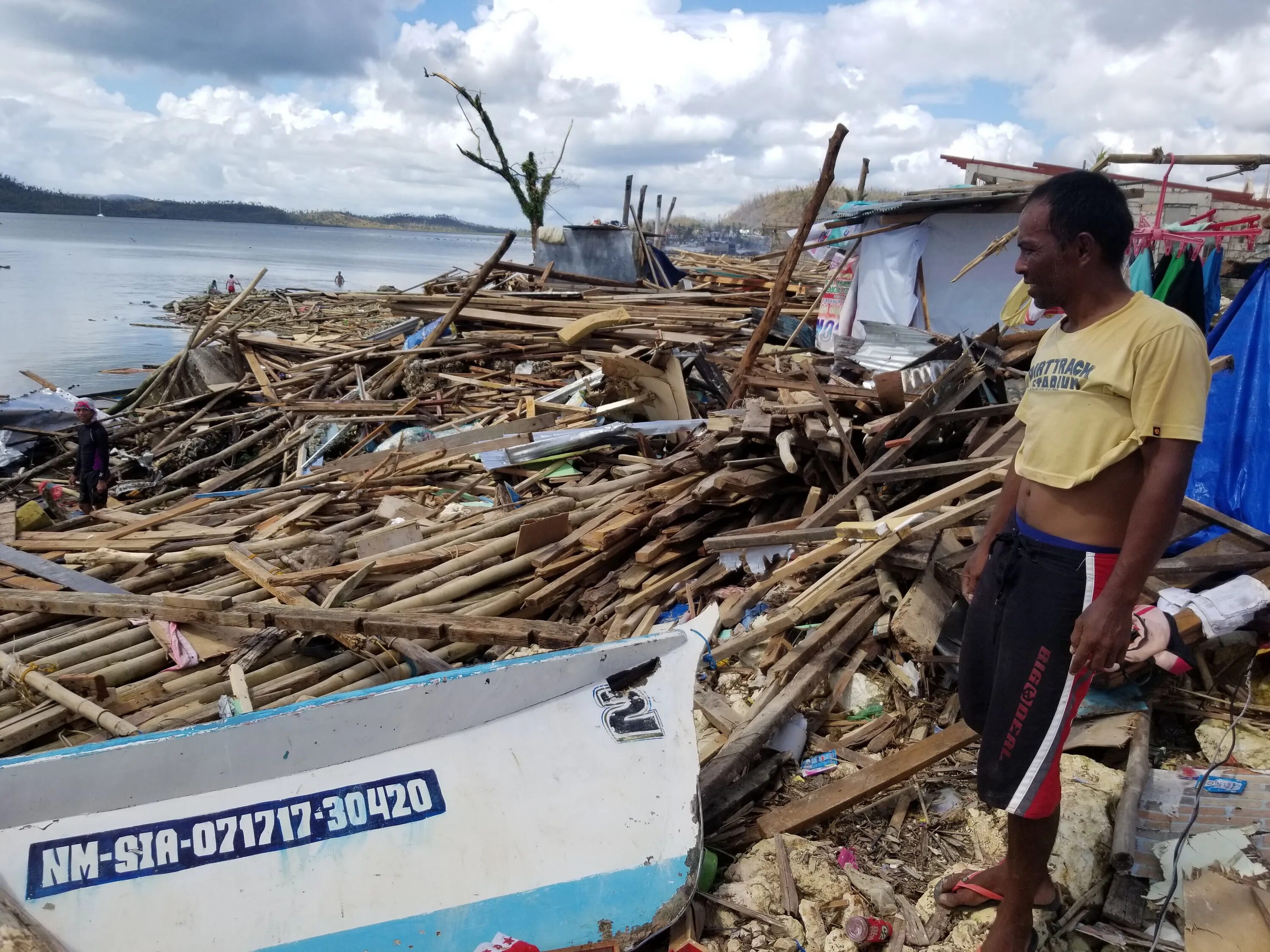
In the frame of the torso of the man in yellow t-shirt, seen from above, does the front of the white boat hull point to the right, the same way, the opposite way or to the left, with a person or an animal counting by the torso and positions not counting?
the opposite way

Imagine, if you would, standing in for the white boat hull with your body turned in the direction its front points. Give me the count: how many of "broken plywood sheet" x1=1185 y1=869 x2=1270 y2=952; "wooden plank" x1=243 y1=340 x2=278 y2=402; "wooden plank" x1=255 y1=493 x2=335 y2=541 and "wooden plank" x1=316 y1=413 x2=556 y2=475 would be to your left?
3

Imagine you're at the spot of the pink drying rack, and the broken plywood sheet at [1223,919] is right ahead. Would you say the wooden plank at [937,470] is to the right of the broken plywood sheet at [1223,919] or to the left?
right

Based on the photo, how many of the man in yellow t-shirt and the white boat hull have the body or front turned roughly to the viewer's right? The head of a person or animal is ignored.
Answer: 1

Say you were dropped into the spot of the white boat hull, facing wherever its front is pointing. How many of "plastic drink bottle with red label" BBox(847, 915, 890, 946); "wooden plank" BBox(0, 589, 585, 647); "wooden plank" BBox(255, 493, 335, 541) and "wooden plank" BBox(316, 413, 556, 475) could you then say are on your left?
3

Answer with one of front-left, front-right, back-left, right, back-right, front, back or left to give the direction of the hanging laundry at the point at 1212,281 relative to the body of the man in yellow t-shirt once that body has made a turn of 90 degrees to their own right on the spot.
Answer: front-right

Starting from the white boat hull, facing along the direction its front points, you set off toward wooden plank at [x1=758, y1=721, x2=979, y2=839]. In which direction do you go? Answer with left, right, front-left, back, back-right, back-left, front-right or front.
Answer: front

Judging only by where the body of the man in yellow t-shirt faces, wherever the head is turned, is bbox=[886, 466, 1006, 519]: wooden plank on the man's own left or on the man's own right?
on the man's own right

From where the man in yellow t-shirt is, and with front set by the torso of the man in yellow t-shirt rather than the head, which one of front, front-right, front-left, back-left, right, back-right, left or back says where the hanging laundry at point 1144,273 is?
back-right

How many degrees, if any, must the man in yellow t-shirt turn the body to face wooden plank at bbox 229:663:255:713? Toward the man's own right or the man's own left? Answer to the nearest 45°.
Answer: approximately 45° to the man's own right

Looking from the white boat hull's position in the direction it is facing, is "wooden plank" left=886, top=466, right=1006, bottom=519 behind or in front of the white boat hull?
in front

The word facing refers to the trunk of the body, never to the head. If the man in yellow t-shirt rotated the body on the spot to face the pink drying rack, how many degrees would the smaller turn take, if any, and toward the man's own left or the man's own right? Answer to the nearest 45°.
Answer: approximately 135° to the man's own right

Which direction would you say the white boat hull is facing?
to the viewer's right

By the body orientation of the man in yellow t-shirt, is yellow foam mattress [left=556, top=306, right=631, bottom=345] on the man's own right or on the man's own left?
on the man's own right

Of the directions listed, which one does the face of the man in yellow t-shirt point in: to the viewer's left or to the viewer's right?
to the viewer's left

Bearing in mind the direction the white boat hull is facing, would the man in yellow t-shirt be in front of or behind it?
in front

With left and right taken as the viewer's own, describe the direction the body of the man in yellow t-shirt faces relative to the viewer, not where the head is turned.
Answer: facing the viewer and to the left of the viewer
